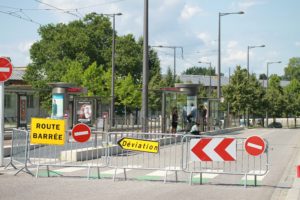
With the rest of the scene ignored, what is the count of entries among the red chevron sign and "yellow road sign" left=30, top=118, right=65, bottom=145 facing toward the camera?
2

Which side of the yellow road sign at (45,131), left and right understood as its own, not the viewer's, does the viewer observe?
front

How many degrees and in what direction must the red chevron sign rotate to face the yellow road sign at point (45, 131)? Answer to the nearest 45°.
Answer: approximately 90° to its right

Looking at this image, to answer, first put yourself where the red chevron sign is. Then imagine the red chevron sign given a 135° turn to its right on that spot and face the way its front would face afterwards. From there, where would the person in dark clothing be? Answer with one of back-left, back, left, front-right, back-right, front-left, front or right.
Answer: front-right

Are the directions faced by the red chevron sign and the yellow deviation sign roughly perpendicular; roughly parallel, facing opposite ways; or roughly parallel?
roughly parallel

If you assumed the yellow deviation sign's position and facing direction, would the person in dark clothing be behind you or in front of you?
behind

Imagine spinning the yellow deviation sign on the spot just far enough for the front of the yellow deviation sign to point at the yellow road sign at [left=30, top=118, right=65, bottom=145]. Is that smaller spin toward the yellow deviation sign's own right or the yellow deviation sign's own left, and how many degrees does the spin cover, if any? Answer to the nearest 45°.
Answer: approximately 90° to the yellow deviation sign's own right

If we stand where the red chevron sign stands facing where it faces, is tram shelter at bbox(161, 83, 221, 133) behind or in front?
behind

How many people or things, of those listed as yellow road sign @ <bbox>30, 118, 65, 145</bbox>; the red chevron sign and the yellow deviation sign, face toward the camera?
3

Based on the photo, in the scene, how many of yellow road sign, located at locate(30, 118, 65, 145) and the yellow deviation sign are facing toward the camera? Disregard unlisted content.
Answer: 2

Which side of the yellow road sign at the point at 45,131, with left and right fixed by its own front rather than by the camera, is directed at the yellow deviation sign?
left

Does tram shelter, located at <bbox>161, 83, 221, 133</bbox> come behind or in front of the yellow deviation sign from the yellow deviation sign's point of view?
behind

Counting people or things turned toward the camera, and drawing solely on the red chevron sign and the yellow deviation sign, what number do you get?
2

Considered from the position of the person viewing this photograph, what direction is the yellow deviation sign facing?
facing the viewer
